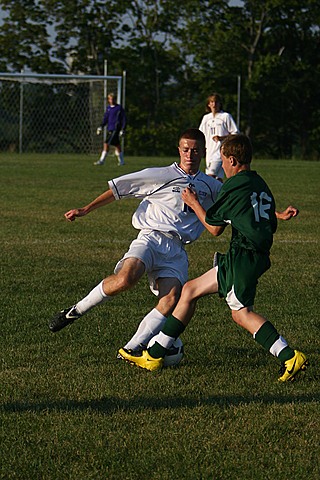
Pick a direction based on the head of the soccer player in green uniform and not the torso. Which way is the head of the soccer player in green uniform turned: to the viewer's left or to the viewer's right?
to the viewer's left

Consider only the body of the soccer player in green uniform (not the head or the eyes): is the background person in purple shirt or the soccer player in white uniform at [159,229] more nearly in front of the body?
the soccer player in white uniform

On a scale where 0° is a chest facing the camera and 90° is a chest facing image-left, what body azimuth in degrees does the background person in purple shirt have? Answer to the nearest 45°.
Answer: approximately 45°

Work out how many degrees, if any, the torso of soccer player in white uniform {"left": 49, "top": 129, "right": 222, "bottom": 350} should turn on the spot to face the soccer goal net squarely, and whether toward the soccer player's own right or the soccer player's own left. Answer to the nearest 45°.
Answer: approximately 180°

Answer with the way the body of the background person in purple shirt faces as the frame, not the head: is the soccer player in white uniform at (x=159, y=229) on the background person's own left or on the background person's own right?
on the background person's own left

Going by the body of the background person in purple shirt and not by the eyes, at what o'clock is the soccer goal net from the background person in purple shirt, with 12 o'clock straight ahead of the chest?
The soccer goal net is roughly at 4 o'clock from the background person in purple shirt.

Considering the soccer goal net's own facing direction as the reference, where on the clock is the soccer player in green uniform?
The soccer player in green uniform is roughly at 12 o'clock from the soccer goal net.

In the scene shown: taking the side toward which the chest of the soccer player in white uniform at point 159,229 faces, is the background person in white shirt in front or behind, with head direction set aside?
behind

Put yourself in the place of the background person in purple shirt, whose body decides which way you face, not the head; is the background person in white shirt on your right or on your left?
on your left

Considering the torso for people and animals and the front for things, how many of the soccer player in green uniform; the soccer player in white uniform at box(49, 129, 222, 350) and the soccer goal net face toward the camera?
2

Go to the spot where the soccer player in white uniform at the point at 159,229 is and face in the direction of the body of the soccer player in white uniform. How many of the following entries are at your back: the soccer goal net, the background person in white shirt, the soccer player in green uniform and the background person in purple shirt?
3

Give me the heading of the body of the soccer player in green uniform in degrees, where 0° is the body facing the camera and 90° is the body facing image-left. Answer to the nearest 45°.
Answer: approximately 135°

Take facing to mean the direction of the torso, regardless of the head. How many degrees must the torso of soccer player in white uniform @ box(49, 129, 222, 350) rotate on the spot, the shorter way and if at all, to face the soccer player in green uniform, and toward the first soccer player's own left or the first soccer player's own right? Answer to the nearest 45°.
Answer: approximately 45° to the first soccer player's own left

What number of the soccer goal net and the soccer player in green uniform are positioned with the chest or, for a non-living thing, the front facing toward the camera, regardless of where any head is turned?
1
